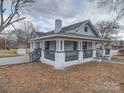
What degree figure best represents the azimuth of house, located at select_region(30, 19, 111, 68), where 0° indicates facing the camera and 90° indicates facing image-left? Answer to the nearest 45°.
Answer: approximately 315°
